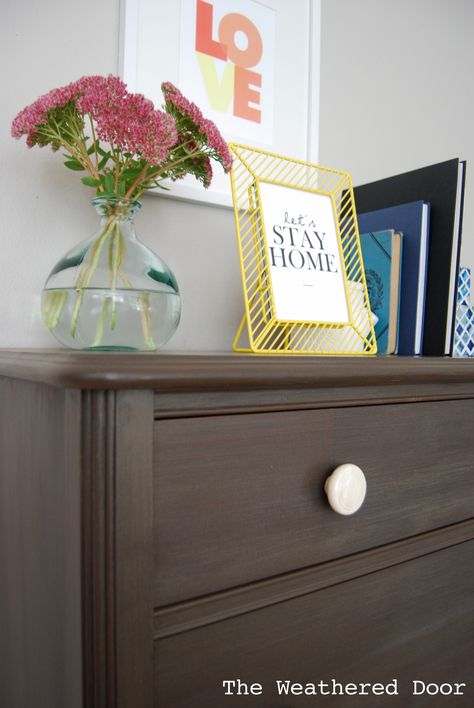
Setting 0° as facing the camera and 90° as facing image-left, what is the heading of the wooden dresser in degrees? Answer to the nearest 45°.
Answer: approximately 315°

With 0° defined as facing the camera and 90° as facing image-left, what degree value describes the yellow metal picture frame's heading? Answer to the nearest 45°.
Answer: approximately 315°
